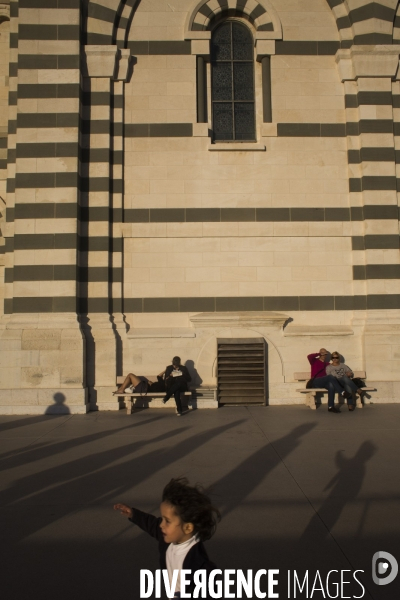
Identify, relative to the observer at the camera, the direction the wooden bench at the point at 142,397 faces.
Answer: facing the viewer

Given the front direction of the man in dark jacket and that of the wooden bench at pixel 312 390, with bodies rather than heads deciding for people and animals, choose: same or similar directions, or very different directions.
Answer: same or similar directions

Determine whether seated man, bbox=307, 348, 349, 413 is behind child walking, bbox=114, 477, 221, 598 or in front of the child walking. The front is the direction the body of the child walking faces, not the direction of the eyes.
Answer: behind

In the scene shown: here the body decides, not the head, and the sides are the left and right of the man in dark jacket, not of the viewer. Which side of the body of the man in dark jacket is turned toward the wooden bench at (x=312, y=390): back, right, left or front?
left

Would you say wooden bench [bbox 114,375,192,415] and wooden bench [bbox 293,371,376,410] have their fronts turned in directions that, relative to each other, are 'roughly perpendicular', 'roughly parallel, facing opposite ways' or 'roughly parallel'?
roughly parallel

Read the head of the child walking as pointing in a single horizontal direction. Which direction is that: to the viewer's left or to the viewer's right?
to the viewer's left

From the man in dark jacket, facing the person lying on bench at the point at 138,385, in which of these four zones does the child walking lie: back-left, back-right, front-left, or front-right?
back-left

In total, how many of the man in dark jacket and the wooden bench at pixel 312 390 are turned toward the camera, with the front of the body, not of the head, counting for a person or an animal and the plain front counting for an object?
2

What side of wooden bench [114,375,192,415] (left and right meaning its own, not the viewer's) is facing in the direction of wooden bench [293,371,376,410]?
left

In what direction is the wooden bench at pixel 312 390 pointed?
toward the camera

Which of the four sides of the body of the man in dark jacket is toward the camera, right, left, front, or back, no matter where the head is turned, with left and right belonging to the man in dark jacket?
front

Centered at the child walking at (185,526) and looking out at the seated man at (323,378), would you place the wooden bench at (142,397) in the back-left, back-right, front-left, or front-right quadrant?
front-left
